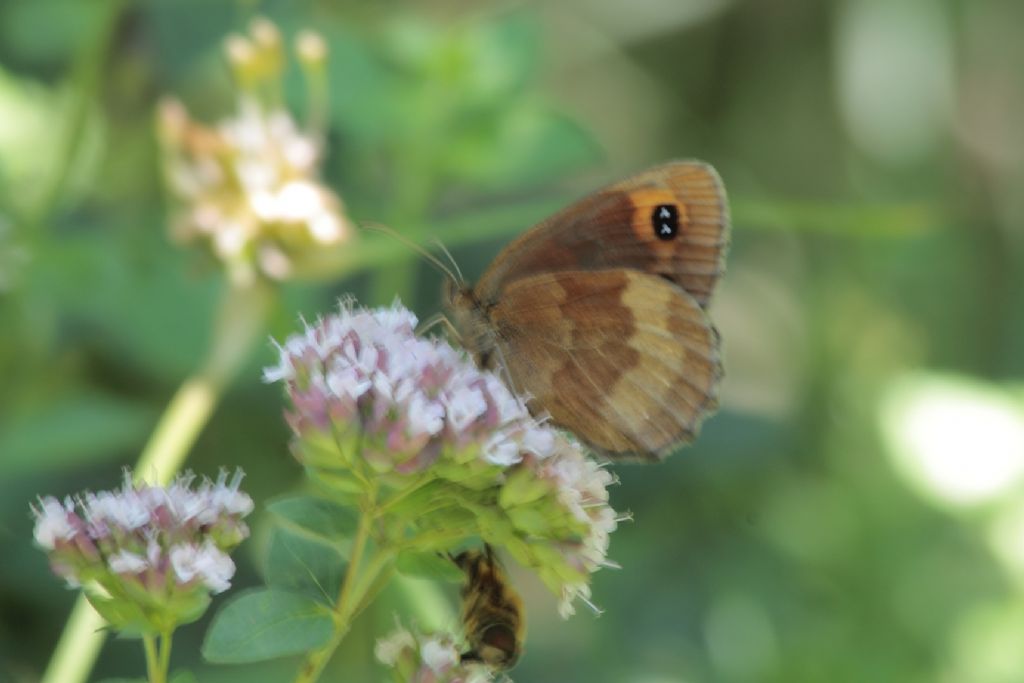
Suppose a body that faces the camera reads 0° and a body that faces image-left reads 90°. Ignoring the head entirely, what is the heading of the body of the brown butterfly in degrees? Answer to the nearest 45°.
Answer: approximately 90°

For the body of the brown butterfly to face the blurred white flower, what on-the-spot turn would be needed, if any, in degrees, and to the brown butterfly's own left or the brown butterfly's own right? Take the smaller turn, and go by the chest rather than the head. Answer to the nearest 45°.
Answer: approximately 45° to the brown butterfly's own right

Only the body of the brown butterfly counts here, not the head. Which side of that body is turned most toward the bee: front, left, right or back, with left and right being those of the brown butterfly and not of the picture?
left

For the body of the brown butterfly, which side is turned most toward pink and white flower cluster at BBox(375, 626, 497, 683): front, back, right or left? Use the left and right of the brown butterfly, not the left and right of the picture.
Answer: front
